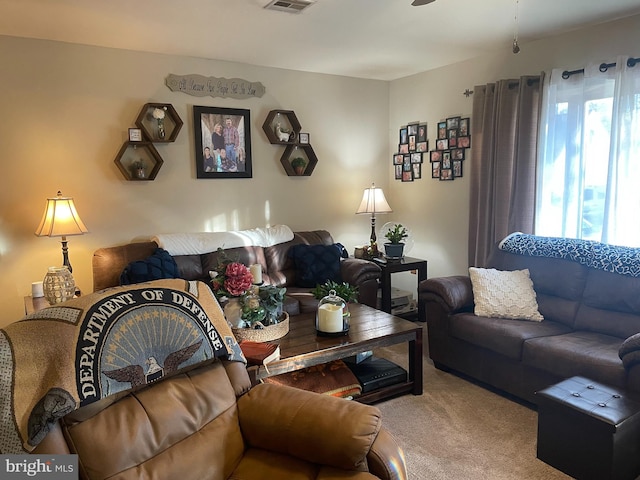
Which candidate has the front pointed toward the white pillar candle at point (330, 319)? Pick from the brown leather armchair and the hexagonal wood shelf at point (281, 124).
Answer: the hexagonal wood shelf

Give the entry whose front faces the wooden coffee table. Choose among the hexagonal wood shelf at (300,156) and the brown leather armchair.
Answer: the hexagonal wood shelf

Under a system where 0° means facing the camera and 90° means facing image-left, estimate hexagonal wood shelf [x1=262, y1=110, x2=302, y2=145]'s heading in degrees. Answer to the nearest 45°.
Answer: approximately 0°

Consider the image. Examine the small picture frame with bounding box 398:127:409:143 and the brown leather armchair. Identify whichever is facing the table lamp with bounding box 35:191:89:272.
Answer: the small picture frame

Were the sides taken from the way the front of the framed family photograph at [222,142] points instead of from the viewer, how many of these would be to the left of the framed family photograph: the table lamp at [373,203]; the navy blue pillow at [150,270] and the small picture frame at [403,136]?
2

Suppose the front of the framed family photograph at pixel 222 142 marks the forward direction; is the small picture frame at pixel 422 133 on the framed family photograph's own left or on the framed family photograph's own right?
on the framed family photograph's own left

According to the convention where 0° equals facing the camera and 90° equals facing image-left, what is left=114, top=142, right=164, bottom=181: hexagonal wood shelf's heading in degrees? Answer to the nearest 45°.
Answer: approximately 0°

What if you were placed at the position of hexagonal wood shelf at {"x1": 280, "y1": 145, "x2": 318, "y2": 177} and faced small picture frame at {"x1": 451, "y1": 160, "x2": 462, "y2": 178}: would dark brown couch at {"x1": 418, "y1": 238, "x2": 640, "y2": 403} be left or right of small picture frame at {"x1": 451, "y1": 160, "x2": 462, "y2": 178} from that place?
right

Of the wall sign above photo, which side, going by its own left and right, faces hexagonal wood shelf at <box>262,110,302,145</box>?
left

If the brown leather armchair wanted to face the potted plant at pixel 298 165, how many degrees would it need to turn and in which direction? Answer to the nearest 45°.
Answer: approximately 135° to its left
